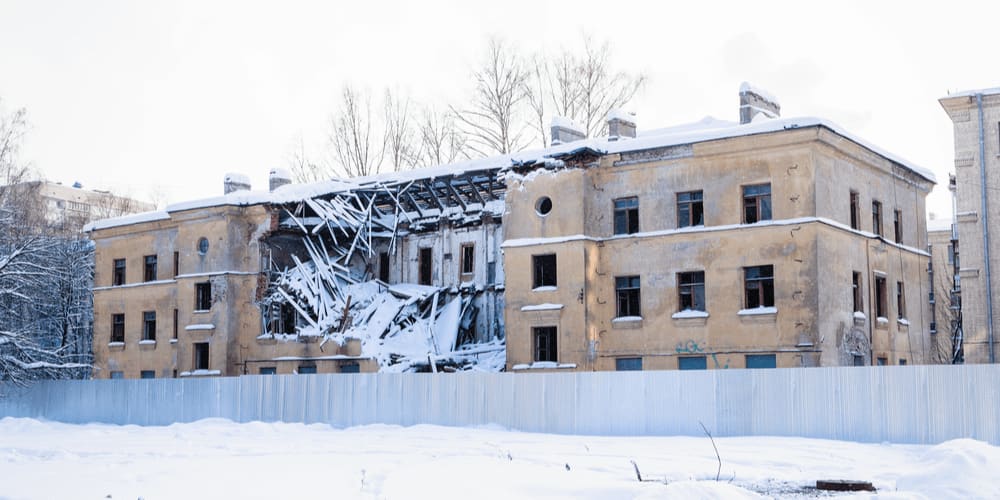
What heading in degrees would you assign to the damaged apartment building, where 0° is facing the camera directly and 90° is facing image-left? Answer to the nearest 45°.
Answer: approximately 45°
